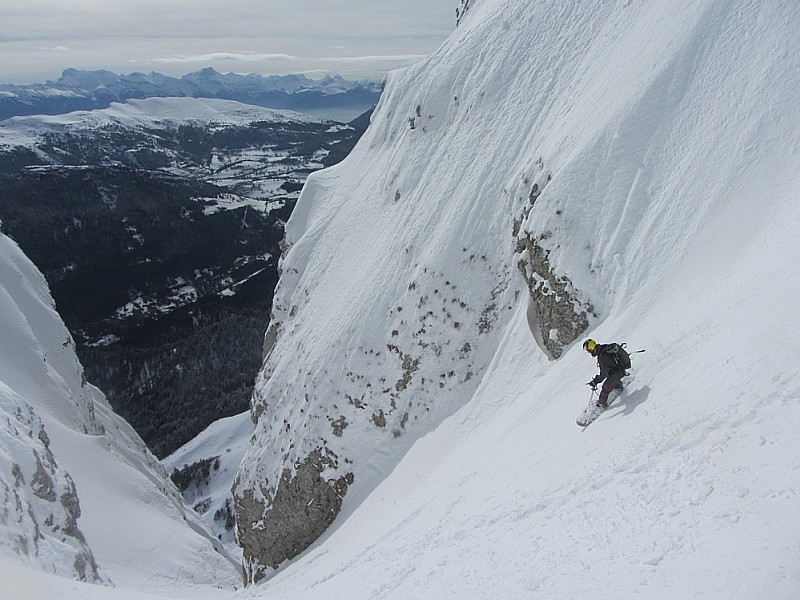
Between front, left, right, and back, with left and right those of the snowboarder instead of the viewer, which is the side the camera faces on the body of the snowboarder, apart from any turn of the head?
left
